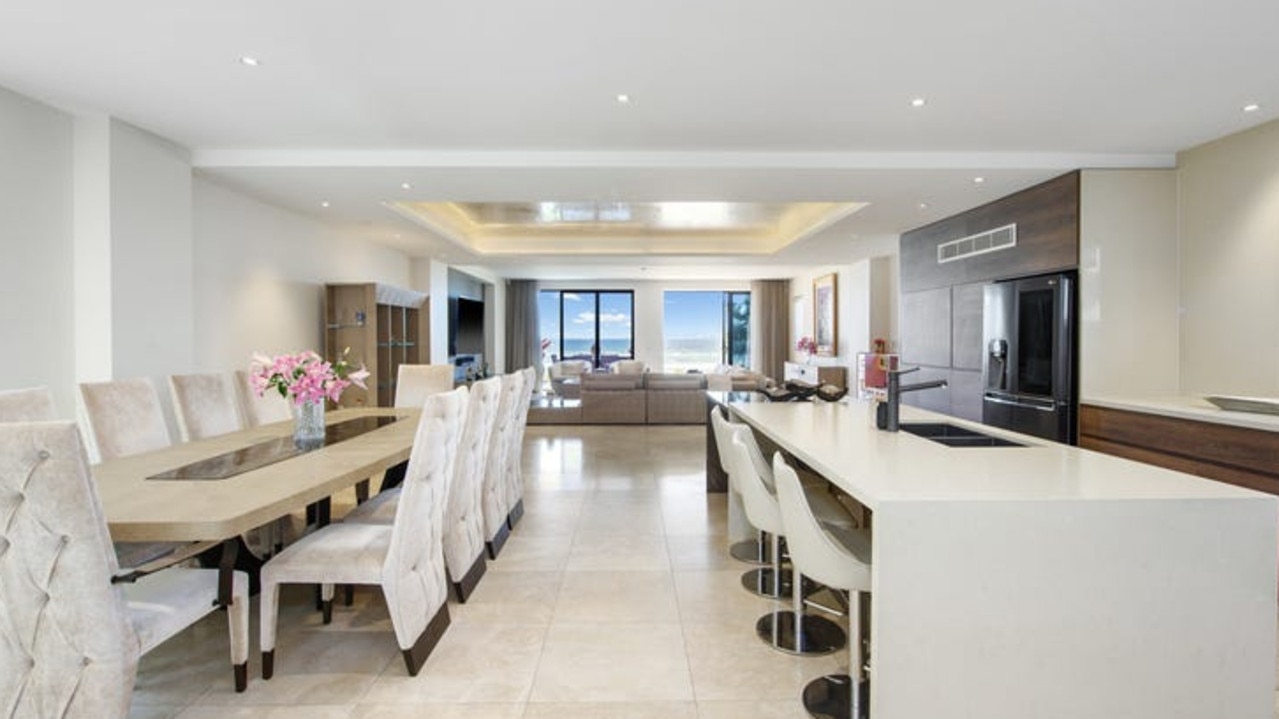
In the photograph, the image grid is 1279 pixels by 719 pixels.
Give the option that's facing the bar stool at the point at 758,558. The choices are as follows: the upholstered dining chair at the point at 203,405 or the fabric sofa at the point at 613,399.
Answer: the upholstered dining chair

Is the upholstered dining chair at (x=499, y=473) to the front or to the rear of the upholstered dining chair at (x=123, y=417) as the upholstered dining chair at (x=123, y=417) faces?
to the front

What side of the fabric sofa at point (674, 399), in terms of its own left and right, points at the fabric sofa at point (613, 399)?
left

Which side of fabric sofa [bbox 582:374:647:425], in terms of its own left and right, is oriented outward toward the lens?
back

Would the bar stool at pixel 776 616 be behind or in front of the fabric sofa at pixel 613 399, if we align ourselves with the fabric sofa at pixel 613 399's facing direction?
behind

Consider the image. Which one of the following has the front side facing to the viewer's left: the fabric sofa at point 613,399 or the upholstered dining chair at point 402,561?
the upholstered dining chair

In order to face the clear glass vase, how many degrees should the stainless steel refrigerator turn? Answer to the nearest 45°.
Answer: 0° — it already faces it

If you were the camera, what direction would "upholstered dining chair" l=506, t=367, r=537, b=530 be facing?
facing to the left of the viewer

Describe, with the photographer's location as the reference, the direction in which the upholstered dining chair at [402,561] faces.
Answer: facing to the left of the viewer

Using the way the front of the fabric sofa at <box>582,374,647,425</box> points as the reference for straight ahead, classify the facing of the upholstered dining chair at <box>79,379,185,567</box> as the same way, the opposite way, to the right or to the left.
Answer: to the right

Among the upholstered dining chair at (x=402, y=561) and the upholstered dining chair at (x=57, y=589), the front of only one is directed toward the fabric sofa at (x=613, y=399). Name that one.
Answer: the upholstered dining chair at (x=57, y=589)

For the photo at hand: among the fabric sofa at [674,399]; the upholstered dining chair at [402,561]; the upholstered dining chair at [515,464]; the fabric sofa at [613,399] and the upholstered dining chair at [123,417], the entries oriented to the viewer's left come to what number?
2

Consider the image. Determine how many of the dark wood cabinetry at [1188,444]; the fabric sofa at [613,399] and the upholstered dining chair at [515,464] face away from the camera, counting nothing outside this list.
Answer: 1

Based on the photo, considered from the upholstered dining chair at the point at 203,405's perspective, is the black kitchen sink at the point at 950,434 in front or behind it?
in front
